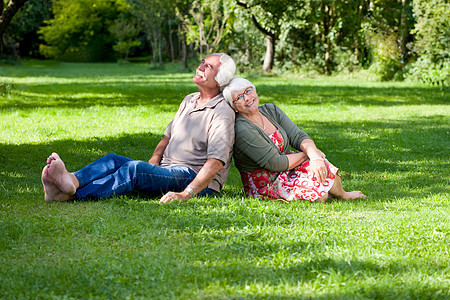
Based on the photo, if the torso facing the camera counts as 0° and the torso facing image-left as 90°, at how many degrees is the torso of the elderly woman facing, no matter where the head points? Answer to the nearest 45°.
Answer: approximately 315°

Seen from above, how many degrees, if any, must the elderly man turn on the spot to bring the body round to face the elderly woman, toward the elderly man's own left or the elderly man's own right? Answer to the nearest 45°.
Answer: approximately 135° to the elderly man's own left

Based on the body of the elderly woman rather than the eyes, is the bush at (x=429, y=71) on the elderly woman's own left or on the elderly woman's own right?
on the elderly woman's own left

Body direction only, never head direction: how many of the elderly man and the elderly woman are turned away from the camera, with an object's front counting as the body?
0

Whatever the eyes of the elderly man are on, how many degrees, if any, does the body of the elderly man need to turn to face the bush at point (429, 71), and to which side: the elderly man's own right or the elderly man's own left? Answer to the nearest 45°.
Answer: approximately 180°

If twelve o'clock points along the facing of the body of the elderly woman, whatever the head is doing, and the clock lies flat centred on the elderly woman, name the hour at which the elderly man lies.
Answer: The elderly man is roughly at 4 o'clock from the elderly woman.
